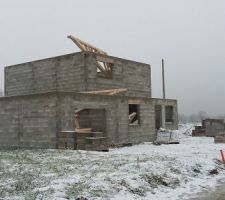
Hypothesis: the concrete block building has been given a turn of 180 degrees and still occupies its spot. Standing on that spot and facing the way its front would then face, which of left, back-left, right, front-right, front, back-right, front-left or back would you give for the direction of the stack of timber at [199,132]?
right

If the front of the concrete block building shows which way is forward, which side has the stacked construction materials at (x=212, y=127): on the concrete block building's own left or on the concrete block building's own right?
on the concrete block building's own left

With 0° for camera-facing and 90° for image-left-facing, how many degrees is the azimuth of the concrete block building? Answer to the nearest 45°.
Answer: approximately 315°
